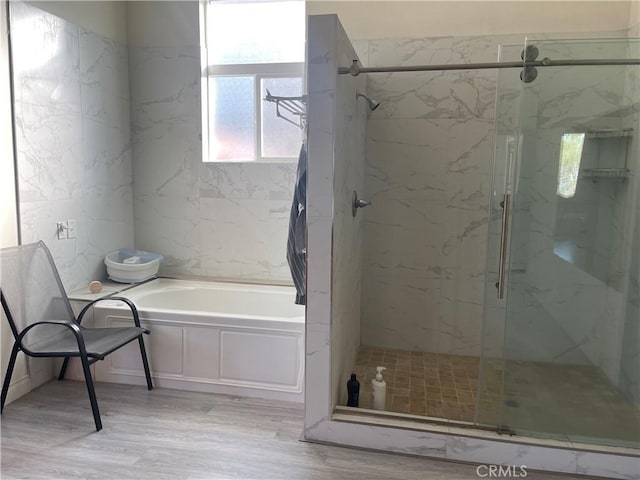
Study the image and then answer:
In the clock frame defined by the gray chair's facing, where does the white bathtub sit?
The white bathtub is roughly at 11 o'clock from the gray chair.

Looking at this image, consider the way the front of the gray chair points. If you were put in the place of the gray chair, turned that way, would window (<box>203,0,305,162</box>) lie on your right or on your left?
on your left

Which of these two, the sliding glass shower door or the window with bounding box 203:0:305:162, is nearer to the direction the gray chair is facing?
the sliding glass shower door

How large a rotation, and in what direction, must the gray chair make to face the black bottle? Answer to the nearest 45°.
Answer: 0° — it already faces it

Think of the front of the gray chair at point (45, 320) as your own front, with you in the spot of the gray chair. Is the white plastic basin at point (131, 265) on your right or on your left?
on your left

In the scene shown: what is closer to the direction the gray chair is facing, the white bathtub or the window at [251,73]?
the white bathtub

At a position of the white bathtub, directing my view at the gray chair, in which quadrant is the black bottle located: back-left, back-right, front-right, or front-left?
back-left

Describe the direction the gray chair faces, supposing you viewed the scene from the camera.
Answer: facing the viewer and to the right of the viewer

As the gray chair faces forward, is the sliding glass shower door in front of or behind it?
in front

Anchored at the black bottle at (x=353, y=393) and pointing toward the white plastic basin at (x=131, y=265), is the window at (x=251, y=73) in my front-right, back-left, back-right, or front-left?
front-right
